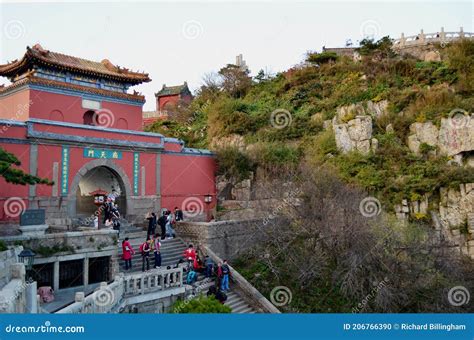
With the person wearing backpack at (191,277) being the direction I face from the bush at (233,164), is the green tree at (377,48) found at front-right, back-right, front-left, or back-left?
back-left

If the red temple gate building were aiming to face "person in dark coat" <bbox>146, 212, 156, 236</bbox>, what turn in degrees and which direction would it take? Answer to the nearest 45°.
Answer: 0° — it already faces them

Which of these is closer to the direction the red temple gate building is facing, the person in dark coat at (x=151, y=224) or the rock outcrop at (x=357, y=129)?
the person in dark coat

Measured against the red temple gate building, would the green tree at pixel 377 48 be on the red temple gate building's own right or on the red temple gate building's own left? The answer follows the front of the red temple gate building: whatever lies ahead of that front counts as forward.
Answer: on the red temple gate building's own left

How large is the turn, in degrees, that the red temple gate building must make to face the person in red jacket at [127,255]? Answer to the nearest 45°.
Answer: approximately 45° to its right

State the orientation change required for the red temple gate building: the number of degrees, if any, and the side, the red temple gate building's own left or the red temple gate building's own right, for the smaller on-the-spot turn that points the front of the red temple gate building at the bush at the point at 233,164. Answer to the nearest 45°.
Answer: approximately 45° to the red temple gate building's own left

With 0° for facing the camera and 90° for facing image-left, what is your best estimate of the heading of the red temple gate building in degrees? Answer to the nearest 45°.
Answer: approximately 315°

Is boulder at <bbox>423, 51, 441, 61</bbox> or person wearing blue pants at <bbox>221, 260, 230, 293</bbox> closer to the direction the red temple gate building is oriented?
the person wearing blue pants

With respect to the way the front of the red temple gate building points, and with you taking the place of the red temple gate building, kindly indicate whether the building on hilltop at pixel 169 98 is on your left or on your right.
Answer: on your left

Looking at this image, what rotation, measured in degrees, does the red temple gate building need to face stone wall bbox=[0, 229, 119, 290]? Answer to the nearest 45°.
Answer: approximately 45° to its right
